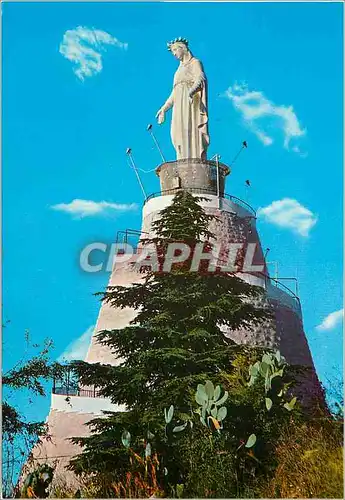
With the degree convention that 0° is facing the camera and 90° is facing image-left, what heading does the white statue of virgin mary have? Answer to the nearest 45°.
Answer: approximately 45°
